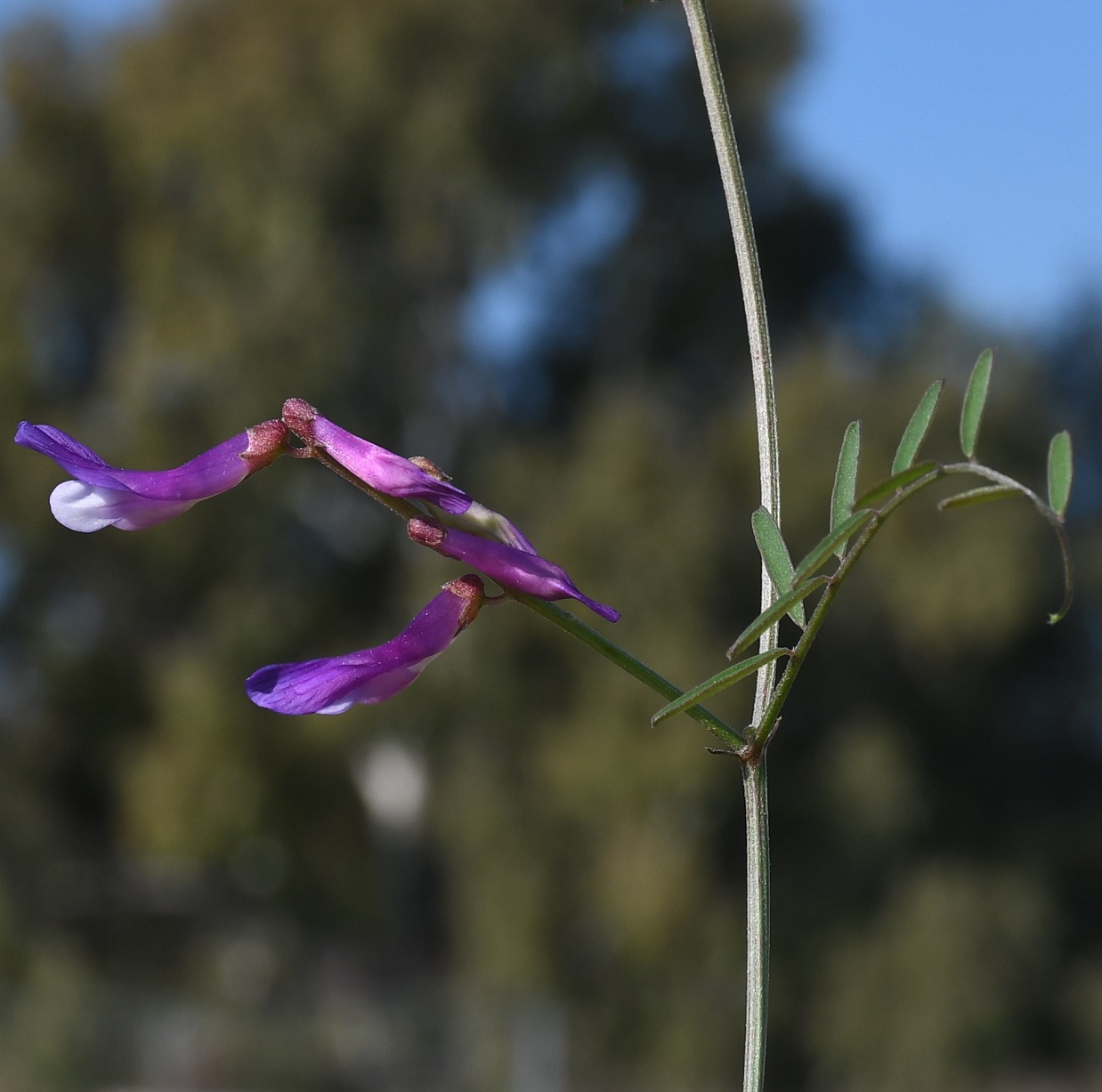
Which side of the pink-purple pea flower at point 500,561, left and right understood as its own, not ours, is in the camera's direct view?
right

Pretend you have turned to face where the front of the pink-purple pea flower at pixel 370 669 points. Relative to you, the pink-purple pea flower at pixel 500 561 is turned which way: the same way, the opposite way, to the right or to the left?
the opposite way

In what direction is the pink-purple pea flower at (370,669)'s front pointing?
to the viewer's left

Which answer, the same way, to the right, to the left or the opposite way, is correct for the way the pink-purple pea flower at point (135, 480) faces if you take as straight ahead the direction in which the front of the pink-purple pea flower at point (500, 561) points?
the opposite way

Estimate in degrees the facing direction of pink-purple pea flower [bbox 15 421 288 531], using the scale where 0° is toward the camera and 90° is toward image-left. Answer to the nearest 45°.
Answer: approximately 90°

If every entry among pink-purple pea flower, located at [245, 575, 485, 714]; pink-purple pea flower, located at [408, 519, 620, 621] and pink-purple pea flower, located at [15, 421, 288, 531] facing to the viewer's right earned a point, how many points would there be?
1

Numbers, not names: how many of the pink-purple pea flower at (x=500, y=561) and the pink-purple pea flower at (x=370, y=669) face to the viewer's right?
1
